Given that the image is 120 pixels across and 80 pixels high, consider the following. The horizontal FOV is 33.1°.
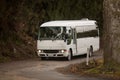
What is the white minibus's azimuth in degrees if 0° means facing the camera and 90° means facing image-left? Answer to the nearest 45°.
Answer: approximately 45°
